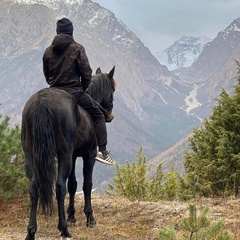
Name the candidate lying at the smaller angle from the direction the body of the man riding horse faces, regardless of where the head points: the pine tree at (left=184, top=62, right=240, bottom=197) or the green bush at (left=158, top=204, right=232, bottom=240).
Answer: the pine tree

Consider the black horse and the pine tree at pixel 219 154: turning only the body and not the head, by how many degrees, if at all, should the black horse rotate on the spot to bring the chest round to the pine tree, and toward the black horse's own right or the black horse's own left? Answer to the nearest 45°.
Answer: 0° — it already faces it

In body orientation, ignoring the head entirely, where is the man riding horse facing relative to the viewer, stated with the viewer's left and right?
facing away from the viewer and to the right of the viewer

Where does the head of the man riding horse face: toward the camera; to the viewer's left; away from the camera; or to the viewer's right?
away from the camera

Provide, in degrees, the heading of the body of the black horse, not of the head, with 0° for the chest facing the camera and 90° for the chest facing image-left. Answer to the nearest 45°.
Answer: approximately 225°
